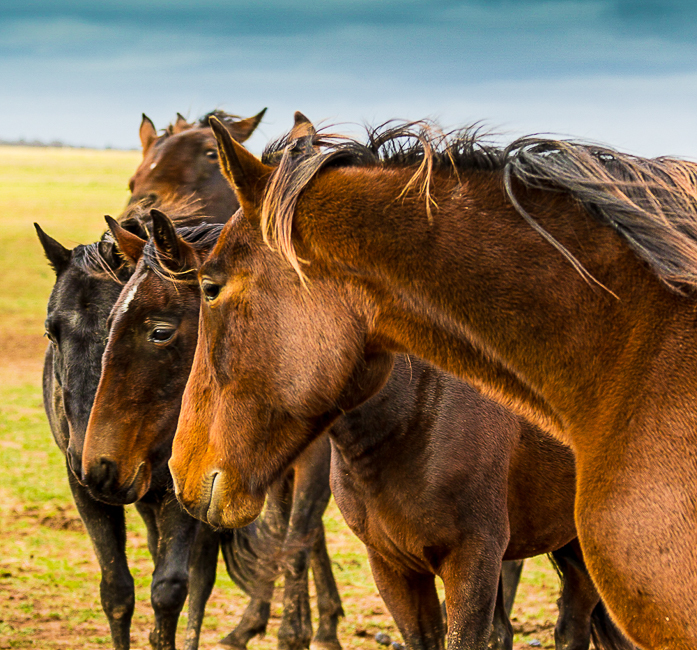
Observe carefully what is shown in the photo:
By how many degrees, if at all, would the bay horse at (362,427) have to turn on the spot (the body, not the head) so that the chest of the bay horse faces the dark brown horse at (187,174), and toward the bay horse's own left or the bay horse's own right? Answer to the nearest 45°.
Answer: approximately 90° to the bay horse's own right

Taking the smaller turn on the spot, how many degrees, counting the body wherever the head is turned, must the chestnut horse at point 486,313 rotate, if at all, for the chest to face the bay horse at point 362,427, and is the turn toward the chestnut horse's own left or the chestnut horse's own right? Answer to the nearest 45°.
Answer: approximately 90° to the chestnut horse's own right

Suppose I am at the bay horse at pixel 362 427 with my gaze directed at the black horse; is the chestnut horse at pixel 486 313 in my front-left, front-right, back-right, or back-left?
back-left

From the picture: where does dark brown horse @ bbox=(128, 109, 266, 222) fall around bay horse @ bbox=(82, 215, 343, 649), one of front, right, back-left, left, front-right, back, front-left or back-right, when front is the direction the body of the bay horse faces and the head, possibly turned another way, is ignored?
back-right

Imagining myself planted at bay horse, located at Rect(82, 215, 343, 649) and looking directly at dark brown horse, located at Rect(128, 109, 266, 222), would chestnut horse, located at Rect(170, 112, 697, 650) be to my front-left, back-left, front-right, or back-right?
back-right

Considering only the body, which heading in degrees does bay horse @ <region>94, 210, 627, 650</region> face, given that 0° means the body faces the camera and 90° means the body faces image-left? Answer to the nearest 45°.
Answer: approximately 45°

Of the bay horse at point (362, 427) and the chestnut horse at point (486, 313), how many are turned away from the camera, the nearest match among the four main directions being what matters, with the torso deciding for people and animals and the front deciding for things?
0

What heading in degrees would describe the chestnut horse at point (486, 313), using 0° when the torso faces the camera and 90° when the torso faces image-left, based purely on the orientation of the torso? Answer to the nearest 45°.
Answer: approximately 90°

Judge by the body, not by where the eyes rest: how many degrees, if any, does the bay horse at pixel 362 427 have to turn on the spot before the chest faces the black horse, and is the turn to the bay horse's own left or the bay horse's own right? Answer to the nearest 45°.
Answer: approximately 45° to the bay horse's own right
